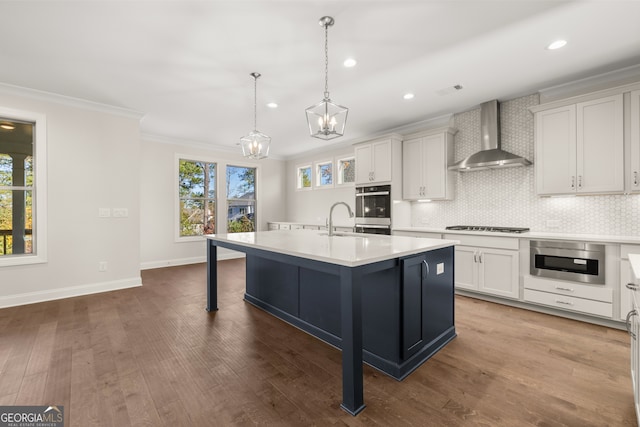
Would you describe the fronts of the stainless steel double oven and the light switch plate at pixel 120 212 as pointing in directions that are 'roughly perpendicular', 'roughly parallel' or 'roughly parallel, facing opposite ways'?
roughly perpendicular

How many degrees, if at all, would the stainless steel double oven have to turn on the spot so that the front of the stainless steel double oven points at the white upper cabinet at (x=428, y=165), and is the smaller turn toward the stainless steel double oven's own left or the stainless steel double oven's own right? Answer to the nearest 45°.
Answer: approximately 135° to the stainless steel double oven's own left

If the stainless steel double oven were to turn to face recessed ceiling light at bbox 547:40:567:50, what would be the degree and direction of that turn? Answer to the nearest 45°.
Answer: approximately 90° to its left

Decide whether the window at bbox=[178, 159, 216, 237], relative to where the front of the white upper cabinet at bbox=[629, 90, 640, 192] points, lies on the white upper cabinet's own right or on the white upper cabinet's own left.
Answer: on the white upper cabinet's own right

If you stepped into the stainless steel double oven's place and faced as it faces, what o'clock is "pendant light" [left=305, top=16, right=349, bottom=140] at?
The pendant light is roughly at 11 o'clock from the stainless steel double oven.

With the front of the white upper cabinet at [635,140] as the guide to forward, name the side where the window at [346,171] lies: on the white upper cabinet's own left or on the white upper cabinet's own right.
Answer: on the white upper cabinet's own right

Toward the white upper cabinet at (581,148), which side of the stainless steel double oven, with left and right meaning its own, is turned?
left

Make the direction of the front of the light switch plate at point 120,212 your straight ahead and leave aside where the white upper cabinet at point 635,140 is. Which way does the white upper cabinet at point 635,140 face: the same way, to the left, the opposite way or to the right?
to the right

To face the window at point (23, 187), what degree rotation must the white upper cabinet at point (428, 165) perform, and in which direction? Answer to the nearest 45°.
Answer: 0° — it already faces it

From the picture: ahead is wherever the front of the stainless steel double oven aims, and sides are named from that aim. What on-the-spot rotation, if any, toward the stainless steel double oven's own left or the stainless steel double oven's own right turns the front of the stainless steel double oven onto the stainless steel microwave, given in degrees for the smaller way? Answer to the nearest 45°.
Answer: approximately 90° to the stainless steel double oven's own left

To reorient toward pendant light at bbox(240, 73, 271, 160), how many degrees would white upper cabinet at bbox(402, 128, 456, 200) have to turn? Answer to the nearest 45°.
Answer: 0° — it already faces it

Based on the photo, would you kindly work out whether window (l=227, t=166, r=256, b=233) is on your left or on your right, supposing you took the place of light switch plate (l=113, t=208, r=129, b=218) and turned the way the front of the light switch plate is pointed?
on your left

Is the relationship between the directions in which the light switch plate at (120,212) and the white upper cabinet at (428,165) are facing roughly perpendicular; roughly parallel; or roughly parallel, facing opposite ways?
roughly perpendicular
